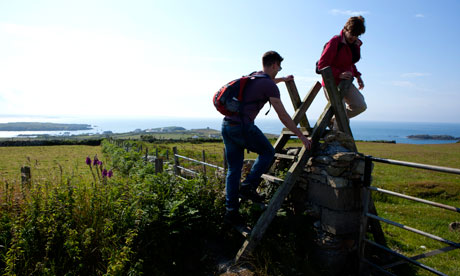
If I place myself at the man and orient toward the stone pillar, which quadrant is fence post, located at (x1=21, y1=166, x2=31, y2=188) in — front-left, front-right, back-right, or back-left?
back-left

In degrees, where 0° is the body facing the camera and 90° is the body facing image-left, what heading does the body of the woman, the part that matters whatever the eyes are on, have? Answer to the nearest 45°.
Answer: approximately 315°

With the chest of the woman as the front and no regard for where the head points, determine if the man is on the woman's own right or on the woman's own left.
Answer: on the woman's own right
